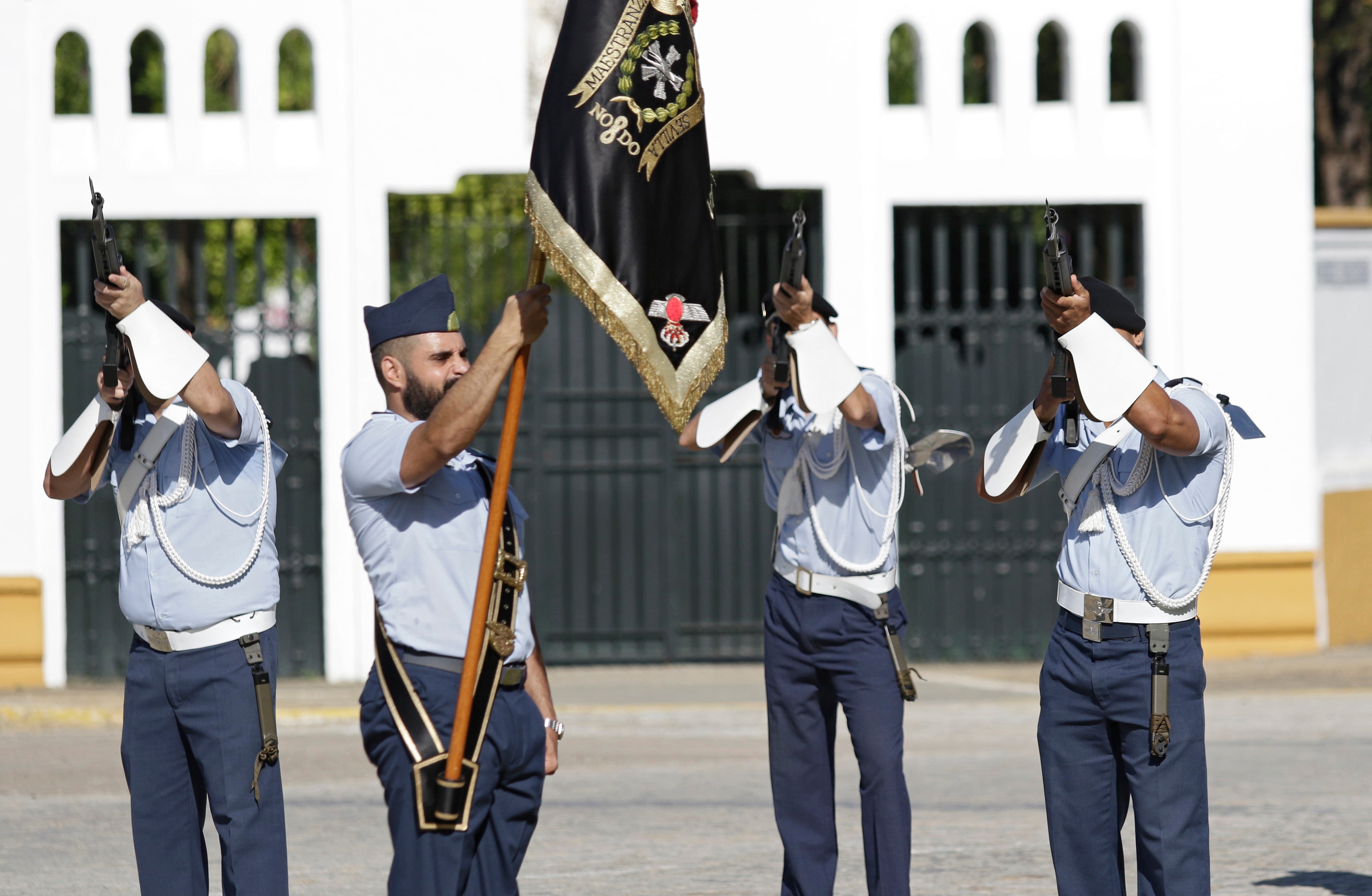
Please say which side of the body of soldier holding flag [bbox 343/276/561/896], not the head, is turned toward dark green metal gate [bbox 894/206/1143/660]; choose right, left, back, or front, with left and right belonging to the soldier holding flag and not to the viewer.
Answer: left

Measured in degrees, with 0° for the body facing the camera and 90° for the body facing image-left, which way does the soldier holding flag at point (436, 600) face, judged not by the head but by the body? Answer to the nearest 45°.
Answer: approximately 315°

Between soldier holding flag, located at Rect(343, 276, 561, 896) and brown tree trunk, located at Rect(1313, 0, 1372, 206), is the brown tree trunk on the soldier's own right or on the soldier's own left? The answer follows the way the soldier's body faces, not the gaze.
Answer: on the soldier's own left

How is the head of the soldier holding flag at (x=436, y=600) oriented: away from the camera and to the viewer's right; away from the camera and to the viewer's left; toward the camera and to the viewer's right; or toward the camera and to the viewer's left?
toward the camera and to the viewer's right

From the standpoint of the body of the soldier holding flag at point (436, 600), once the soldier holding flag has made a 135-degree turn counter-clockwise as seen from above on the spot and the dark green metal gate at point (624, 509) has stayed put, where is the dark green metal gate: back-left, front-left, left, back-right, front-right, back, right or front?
front

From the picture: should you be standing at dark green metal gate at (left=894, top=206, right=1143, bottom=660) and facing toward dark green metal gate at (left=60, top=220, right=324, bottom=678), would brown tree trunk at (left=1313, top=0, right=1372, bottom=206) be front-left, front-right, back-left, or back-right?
back-right
